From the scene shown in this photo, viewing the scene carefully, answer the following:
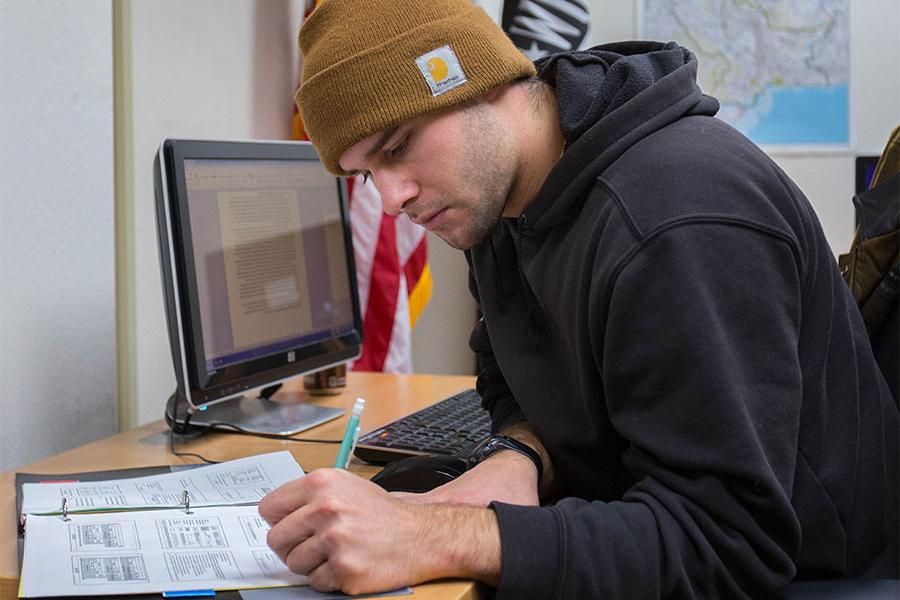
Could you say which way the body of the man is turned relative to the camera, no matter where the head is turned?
to the viewer's left

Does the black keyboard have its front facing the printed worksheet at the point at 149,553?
no

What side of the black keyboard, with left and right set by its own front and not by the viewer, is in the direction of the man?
front

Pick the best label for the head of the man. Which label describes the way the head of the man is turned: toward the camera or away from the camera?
toward the camera

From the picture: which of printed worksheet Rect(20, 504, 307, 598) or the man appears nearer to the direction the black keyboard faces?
the man

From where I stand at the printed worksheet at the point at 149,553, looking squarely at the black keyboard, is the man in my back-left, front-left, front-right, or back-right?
front-right

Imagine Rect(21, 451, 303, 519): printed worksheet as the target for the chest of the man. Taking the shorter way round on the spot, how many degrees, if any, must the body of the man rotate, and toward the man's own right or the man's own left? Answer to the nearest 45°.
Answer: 0° — they already face it
